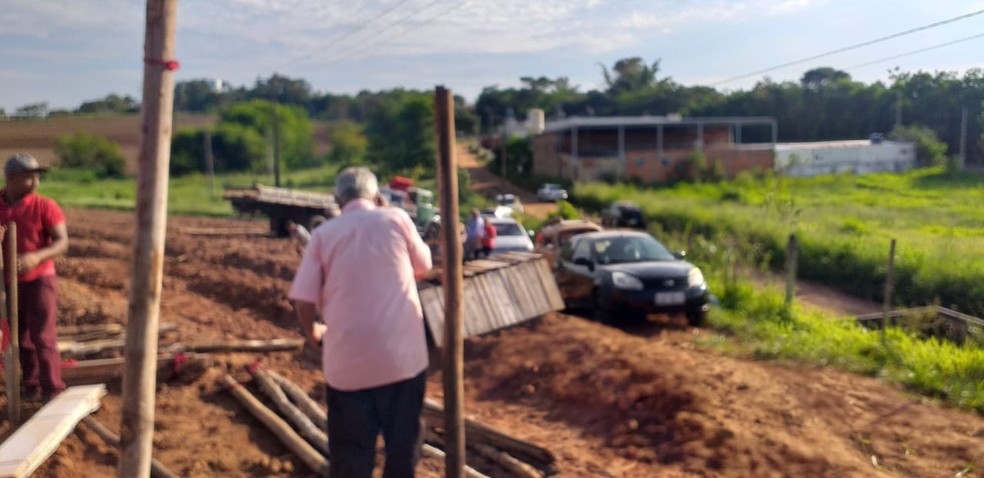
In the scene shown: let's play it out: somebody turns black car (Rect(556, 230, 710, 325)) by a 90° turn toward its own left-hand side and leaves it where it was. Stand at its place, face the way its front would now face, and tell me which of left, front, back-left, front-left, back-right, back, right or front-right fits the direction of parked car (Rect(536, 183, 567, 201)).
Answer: front-left

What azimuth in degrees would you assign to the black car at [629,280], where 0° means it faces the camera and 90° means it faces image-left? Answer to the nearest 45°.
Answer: approximately 315°

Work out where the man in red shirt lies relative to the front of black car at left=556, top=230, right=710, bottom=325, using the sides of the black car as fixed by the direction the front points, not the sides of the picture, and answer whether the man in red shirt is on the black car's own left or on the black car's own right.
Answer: on the black car's own right

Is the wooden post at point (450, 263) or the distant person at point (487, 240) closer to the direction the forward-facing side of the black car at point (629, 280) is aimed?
the wooden post

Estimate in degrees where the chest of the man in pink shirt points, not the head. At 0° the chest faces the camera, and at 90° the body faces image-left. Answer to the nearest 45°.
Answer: approximately 180°

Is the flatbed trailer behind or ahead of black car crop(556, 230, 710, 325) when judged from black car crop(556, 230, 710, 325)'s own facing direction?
behind

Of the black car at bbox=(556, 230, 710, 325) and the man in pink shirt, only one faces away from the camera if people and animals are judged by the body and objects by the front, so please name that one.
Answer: the man in pink shirt

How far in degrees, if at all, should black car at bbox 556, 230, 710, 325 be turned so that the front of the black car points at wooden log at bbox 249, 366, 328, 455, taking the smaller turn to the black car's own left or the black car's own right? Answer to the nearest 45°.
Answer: approximately 45° to the black car's own right

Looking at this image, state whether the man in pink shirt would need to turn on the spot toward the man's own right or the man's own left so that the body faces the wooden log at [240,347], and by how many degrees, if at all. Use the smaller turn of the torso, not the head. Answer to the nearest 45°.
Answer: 0° — they already face it

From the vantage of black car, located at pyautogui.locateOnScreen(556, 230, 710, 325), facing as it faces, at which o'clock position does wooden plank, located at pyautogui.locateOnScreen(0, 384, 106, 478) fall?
The wooden plank is roughly at 2 o'clock from the black car.

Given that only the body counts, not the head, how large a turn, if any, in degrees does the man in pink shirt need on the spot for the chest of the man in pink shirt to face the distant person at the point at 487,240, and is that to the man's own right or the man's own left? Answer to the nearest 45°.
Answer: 0° — they already face them

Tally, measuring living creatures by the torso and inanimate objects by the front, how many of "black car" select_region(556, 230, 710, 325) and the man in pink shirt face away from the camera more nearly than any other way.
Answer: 1

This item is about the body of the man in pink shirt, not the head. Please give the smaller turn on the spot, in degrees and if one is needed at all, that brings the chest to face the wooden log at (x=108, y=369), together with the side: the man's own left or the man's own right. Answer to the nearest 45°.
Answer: approximately 45° to the man's own left
